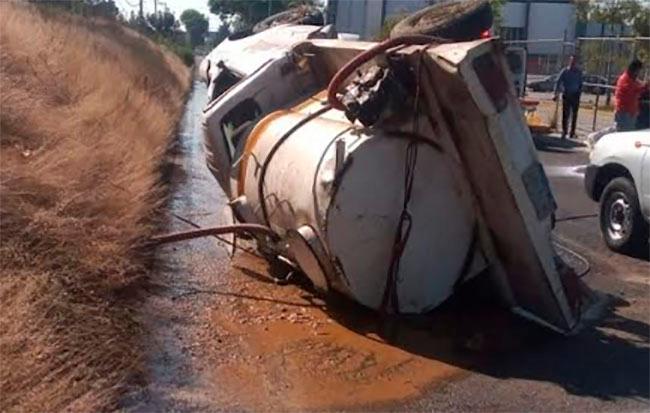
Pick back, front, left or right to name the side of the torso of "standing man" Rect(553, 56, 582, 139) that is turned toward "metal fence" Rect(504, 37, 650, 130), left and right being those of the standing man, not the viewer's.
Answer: back

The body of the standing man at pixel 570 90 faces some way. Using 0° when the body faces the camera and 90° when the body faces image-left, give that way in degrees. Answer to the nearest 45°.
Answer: approximately 0°

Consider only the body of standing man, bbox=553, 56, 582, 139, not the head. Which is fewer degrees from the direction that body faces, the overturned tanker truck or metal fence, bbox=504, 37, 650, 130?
the overturned tanker truck

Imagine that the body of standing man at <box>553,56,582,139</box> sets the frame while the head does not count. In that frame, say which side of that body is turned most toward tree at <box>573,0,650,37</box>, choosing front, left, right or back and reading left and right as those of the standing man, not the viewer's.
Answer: back

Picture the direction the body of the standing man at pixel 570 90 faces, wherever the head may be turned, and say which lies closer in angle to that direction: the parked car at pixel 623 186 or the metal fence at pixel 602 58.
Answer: the parked car

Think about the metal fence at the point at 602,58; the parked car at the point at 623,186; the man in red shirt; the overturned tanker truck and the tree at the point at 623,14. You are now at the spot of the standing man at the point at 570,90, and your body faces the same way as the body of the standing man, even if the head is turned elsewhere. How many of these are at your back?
2

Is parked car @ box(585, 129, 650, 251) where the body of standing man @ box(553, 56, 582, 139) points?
yes

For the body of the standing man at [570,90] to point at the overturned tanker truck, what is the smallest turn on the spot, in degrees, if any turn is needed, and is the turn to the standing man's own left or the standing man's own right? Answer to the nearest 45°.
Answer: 0° — they already face it
